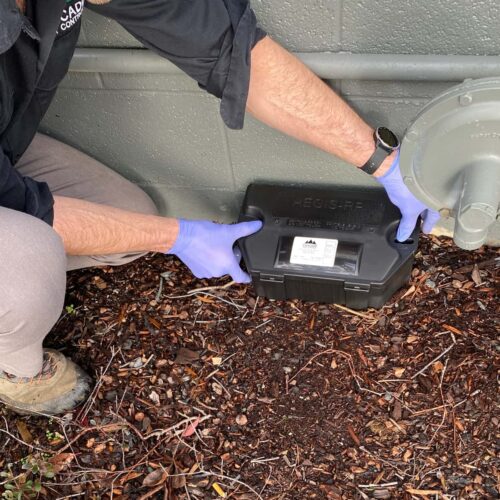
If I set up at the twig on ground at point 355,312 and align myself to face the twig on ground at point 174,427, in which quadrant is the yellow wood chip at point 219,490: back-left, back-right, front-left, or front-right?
front-left

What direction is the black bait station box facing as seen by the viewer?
toward the camera

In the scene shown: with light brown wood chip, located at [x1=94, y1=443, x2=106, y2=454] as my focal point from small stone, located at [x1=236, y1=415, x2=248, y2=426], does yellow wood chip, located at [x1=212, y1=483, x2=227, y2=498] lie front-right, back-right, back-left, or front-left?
front-left

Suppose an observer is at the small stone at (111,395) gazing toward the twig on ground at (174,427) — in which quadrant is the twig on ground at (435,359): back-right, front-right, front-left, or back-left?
front-left

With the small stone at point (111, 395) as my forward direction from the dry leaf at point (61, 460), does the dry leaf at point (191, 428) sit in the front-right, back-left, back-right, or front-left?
front-right

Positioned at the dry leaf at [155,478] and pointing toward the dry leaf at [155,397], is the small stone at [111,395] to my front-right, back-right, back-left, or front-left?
front-left
